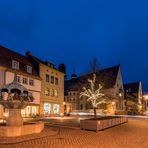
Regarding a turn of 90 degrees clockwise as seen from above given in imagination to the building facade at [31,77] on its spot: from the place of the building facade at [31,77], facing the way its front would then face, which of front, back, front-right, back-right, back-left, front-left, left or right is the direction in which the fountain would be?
front-left

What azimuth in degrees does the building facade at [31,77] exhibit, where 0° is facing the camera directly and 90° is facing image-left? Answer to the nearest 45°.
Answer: approximately 315°
